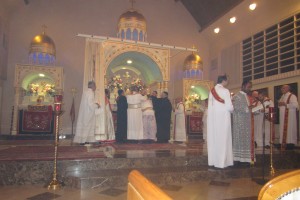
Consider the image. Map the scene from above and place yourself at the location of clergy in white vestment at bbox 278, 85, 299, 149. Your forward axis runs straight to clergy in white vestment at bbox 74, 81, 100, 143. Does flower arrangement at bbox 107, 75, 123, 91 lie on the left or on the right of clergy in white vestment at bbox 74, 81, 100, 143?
right

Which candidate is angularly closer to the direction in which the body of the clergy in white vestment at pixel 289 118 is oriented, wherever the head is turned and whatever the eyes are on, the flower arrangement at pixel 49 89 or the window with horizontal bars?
the flower arrangement

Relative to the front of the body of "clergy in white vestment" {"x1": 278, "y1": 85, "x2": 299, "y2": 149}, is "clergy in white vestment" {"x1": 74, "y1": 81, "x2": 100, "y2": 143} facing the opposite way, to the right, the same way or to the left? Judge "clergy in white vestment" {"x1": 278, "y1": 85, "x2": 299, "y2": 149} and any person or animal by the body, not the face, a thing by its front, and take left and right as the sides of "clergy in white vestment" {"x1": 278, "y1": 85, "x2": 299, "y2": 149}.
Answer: the opposite way

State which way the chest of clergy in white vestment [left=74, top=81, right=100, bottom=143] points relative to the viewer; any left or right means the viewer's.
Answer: facing to the right of the viewer

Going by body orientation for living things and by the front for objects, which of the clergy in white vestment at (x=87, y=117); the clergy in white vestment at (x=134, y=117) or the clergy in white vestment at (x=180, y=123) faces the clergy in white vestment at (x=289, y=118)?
the clergy in white vestment at (x=87, y=117)

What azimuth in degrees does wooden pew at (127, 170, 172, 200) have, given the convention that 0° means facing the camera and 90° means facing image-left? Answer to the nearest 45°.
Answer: approximately 225°
